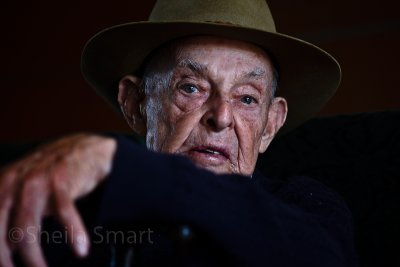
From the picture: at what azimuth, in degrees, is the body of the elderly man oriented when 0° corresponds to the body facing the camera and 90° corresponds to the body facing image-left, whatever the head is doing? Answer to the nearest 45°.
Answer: approximately 0°
